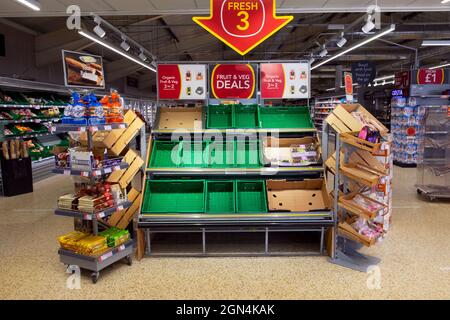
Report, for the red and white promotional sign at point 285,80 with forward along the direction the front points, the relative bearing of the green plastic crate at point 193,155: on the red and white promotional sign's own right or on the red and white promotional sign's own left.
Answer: on the red and white promotional sign's own right

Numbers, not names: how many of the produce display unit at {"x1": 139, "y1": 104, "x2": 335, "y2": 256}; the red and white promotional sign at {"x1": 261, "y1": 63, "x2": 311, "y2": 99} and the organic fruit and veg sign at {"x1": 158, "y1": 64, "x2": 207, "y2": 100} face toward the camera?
3

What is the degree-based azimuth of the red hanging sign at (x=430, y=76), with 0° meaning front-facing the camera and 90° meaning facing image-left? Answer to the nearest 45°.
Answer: approximately 0°

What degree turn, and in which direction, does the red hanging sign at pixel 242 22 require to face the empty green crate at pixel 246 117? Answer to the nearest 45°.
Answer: approximately 180°

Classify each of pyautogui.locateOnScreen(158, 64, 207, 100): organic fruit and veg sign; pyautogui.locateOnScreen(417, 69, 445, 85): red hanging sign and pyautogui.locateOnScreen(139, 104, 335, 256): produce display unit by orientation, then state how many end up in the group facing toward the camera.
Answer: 3

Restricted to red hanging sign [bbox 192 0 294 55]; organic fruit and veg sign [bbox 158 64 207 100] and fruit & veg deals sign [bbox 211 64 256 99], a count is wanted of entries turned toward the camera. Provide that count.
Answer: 3
